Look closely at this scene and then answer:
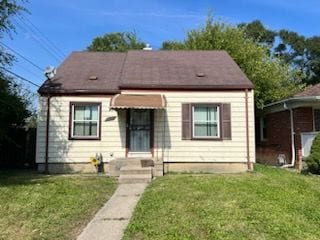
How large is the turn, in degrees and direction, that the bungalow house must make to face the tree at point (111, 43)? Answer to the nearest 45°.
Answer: approximately 180°

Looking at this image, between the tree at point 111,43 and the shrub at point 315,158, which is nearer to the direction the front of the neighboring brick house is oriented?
the shrub

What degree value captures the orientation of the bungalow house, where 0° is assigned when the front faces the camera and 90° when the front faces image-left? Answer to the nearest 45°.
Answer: approximately 0°

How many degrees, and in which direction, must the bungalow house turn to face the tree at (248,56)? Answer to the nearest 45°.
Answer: approximately 135° to its left

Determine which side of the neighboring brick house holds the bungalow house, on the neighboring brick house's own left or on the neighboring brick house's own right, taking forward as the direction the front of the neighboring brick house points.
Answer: on the neighboring brick house's own right

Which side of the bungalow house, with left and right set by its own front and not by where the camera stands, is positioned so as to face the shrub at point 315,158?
left

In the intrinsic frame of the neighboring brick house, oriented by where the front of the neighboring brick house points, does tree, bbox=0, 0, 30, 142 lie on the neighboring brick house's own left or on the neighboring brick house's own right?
on the neighboring brick house's own right

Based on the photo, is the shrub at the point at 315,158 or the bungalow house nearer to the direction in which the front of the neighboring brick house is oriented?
the shrub
